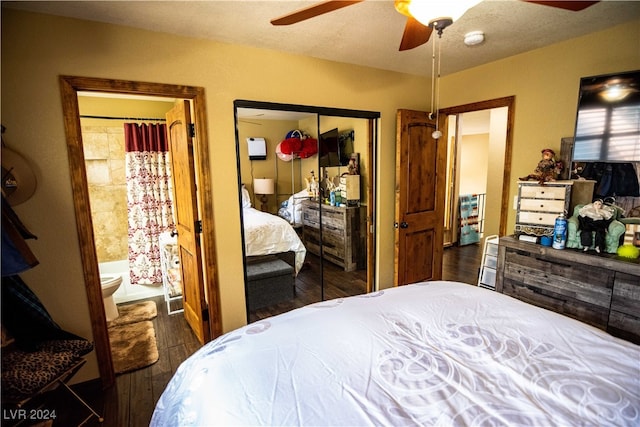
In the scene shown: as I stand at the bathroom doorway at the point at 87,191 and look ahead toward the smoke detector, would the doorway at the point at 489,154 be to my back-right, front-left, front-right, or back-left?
front-left

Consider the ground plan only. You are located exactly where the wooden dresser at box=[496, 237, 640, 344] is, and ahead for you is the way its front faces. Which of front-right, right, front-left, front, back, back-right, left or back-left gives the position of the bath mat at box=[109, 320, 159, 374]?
front

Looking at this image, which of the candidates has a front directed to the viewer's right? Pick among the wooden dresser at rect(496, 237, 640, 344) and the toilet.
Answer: the toilet

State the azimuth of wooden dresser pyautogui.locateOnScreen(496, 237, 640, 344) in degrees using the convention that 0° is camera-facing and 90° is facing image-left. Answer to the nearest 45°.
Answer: approximately 45°

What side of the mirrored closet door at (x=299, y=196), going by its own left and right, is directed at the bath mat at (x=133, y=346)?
right

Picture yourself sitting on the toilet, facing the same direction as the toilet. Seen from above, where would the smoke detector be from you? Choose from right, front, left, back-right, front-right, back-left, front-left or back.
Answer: front-right

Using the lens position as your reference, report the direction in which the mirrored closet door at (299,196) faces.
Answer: facing the viewer and to the right of the viewer

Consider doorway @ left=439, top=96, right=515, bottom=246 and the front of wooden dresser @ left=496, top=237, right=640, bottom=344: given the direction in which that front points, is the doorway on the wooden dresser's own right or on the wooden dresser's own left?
on the wooden dresser's own right

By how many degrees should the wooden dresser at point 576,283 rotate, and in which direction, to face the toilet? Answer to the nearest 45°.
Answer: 0° — it already faces it

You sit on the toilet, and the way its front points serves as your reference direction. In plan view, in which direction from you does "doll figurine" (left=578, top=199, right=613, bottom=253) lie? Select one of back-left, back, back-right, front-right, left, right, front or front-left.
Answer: front-right

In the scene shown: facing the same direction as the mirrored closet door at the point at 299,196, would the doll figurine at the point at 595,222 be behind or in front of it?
in front

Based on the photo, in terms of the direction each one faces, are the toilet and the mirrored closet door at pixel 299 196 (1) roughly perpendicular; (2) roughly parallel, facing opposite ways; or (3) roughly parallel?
roughly perpendicular

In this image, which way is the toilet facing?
to the viewer's right

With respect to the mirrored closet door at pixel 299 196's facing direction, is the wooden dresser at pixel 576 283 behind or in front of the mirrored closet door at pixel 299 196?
in front
